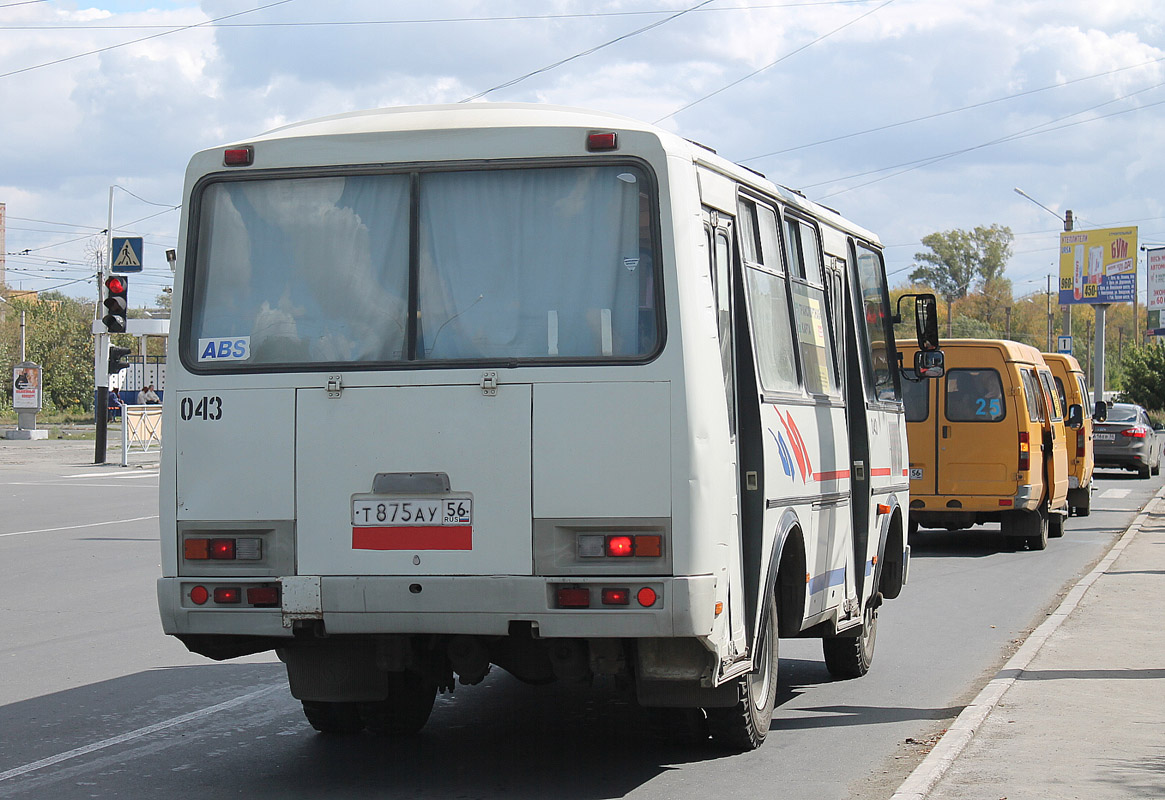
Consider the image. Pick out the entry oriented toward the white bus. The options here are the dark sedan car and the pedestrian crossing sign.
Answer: the pedestrian crossing sign

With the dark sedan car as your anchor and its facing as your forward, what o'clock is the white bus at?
The white bus is roughly at 6 o'clock from the dark sedan car.

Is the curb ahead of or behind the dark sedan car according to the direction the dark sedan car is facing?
behind

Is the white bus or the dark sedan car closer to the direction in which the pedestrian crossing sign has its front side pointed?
the white bus

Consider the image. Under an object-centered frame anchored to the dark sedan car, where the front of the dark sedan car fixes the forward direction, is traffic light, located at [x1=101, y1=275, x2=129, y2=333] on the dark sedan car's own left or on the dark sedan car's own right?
on the dark sedan car's own left

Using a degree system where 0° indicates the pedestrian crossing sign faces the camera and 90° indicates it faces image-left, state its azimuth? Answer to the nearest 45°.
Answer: approximately 0°

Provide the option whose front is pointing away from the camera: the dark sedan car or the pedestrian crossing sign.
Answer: the dark sedan car

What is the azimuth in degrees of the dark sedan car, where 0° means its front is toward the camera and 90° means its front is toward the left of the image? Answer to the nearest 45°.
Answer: approximately 180°

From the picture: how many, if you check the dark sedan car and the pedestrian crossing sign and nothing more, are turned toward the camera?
1

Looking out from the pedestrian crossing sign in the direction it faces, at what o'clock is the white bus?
The white bus is roughly at 12 o'clock from the pedestrian crossing sign.
